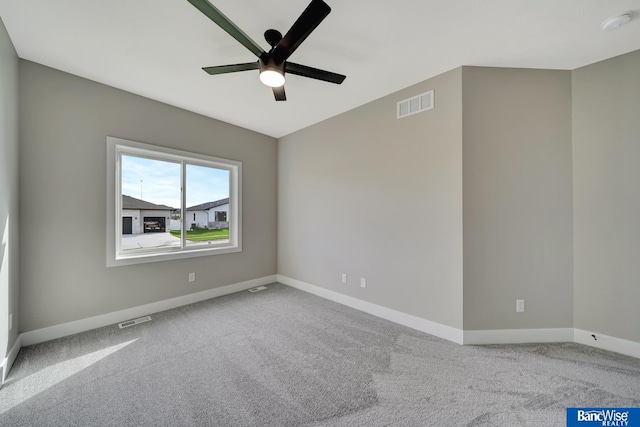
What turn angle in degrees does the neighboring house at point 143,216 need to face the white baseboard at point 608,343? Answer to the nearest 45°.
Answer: approximately 45° to its left

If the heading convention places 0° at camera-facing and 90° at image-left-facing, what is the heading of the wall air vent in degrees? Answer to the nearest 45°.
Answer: approximately 45°

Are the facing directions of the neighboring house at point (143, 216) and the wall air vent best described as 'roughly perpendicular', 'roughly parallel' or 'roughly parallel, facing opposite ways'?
roughly perpendicular

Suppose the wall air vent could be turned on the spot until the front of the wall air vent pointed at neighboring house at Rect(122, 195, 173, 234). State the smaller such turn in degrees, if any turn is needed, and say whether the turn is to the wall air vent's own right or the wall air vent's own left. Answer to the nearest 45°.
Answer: approximately 45° to the wall air vent's own right
